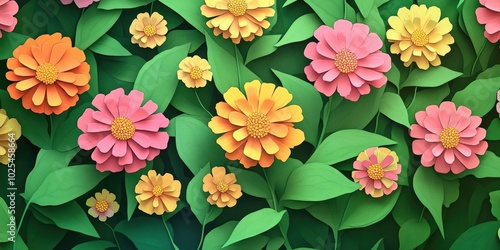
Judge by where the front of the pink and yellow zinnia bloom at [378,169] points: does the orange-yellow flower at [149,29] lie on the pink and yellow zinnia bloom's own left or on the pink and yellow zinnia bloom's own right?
on the pink and yellow zinnia bloom's own right

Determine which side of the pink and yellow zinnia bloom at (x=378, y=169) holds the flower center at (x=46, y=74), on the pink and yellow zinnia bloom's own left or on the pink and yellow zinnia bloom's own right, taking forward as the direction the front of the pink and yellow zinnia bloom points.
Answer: on the pink and yellow zinnia bloom's own right

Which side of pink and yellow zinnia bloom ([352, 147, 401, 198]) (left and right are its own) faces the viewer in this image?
front

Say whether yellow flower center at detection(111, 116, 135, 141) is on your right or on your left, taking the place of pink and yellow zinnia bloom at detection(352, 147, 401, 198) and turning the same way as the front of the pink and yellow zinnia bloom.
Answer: on your right

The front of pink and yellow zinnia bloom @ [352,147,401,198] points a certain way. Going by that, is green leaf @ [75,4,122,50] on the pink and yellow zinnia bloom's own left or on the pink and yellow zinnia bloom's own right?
on the pink and yellow zinnia bloom's own right
